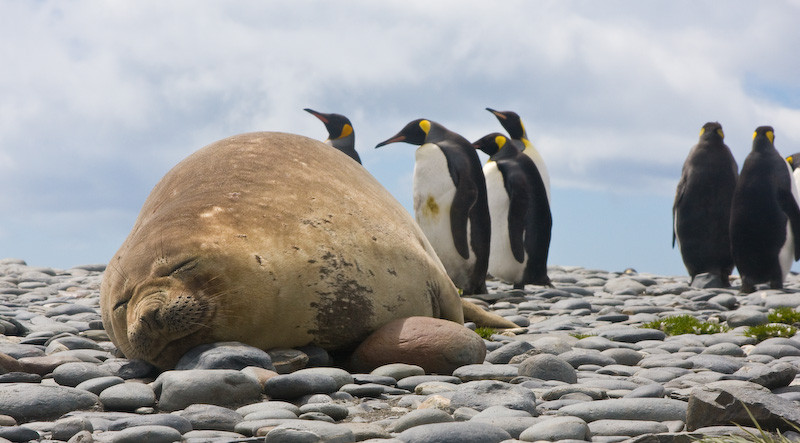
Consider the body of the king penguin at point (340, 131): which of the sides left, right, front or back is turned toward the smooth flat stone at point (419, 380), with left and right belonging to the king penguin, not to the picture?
left

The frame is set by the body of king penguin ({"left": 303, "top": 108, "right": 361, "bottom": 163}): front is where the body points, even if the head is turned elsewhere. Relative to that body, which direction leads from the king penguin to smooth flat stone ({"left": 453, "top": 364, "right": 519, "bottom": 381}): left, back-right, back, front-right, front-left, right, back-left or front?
left

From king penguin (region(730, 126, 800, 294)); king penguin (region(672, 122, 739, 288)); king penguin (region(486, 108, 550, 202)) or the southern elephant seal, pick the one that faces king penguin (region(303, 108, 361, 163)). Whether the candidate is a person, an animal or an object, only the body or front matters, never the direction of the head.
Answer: king penguin (region(486, 108, 550, 202))

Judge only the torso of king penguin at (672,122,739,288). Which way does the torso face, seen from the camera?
away from the camera

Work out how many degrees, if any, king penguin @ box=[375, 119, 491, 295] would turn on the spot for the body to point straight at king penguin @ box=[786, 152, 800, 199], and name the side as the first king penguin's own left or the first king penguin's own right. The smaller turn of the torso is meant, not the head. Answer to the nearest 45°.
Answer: approximately 135° to the first king penguin's own right

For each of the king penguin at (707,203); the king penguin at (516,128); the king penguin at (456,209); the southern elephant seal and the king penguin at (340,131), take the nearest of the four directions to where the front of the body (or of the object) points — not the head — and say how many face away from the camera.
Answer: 1

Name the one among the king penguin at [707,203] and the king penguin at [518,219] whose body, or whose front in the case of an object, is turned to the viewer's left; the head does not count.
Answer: the king penguin at [518,219]

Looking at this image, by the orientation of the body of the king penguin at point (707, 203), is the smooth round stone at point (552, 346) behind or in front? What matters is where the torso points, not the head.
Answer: behind

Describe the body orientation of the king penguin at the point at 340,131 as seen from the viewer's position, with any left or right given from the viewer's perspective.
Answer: facing to the left of the viewer

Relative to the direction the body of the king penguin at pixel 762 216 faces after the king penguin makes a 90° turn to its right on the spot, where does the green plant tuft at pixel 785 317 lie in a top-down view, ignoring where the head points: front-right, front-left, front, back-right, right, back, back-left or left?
front-right

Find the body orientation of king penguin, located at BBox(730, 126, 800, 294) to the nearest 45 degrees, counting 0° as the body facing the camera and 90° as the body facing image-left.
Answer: approximately 225°

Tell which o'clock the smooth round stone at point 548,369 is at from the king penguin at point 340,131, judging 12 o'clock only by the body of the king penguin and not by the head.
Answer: The smooth round stone is roughly at 9 o'clock from the king penguin.

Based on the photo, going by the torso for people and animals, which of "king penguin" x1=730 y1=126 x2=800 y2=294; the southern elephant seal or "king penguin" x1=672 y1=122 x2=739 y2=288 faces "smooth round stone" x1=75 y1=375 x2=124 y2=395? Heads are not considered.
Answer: the southern elephant seal

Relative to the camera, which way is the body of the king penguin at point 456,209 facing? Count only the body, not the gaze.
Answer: to the viewer's left

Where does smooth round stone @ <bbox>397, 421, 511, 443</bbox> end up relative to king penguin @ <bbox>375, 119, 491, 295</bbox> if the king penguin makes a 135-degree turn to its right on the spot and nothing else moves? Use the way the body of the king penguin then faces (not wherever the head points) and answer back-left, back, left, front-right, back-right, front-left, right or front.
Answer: back-right

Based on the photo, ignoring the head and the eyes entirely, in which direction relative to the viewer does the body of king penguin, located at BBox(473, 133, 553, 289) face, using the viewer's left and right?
facing to the left of the viewer
